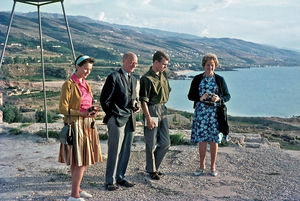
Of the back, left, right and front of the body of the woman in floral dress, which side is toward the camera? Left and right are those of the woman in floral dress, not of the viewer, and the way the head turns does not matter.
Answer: front

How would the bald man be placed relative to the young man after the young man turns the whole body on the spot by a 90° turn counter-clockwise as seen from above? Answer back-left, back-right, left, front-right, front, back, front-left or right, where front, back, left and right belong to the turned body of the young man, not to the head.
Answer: back

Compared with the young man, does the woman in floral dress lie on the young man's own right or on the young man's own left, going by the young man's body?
on the young man's own left

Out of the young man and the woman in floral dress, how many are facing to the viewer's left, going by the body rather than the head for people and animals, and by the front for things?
0

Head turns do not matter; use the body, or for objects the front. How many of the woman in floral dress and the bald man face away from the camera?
0

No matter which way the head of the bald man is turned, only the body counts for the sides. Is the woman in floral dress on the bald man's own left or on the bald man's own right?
on the bald man's own left

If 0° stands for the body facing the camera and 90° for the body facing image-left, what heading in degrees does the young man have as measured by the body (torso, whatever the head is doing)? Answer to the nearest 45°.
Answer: approximately 315°
